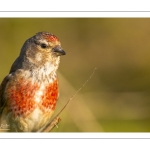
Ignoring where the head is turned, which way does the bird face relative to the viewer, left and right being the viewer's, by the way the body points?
facing the viewer and to the right of the viewer
